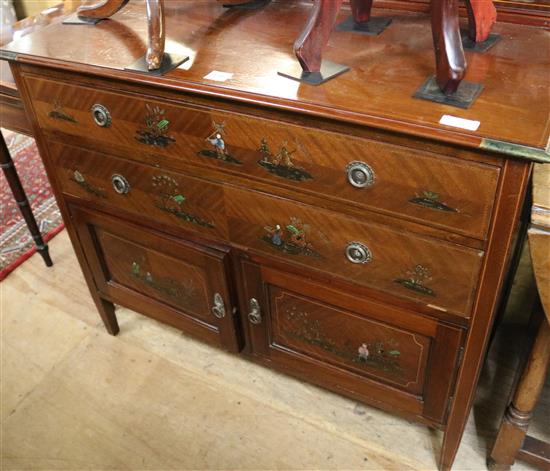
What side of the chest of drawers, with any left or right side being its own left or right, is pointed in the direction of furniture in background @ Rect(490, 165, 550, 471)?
left

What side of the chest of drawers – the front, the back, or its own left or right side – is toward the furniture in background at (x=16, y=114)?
right

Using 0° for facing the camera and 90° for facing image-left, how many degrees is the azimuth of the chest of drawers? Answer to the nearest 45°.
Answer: approximately 45°

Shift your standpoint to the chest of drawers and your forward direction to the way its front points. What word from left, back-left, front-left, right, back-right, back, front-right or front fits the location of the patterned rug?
right
